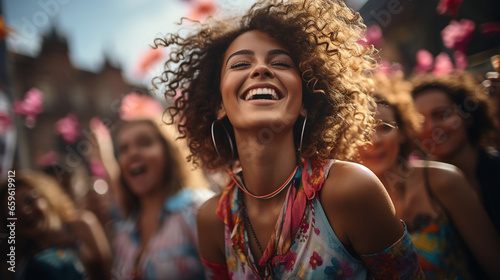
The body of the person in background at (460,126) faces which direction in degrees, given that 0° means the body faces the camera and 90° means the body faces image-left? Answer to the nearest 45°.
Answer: approximately 45°

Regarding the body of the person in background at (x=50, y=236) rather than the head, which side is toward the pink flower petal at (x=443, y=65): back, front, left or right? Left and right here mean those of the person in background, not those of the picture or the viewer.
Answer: left

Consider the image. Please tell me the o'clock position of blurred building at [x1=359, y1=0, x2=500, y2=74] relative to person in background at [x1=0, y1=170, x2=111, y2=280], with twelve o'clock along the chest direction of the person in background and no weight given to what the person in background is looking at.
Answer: The blurred building is roughly at 7 o'clock from the person in background.

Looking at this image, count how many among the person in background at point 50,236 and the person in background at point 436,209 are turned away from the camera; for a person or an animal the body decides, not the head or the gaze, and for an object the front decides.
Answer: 0

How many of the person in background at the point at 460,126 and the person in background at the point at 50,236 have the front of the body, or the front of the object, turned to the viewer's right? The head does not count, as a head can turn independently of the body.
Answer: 0

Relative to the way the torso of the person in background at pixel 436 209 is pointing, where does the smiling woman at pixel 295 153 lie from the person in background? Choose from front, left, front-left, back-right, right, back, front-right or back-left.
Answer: front

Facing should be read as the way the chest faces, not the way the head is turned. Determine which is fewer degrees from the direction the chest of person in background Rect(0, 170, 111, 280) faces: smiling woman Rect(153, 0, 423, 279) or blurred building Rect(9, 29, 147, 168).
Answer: the smiling woman

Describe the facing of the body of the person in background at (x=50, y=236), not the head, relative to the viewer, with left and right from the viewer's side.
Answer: facing the viewer and to the left of the viewer

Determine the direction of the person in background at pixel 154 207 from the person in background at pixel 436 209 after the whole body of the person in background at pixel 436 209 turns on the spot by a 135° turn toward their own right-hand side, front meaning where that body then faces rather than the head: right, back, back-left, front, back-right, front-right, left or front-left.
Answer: left

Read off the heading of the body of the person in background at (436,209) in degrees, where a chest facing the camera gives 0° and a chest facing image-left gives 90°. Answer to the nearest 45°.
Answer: approximately 45°
